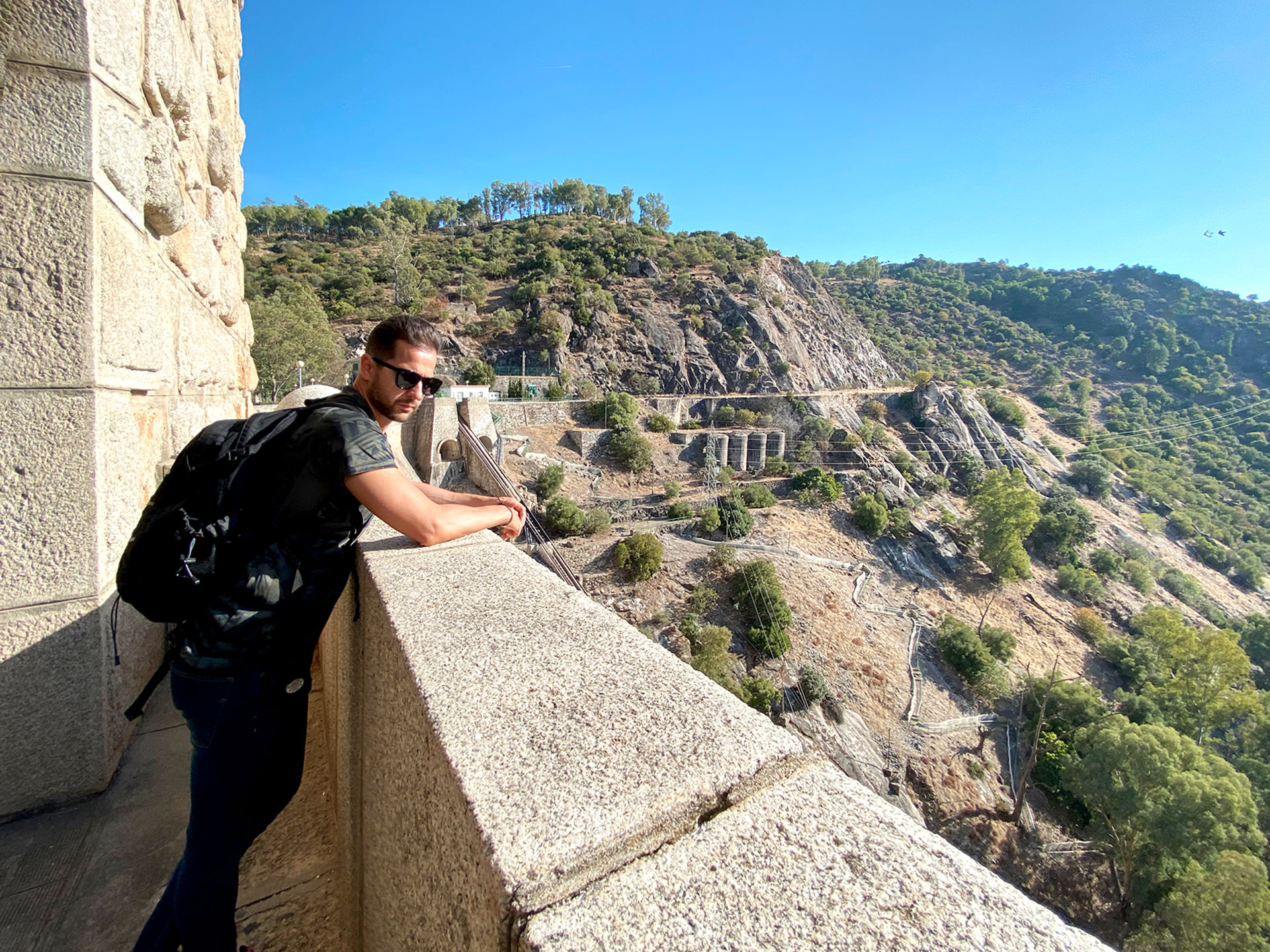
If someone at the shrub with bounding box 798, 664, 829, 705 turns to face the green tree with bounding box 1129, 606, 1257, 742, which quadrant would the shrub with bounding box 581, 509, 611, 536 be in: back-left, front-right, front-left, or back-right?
back-left

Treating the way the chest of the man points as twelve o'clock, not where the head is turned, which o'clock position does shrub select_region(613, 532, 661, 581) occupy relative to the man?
The shrub is roughly at 10 o'clock from the man.

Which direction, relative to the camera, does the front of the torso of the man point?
to the viewer's right

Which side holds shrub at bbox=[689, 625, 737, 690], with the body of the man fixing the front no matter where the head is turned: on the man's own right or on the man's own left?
on the man's own left

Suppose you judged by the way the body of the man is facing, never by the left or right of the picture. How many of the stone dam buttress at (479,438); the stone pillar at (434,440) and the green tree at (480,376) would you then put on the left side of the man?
3

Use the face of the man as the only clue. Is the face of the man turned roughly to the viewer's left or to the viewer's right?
to the viewer's right

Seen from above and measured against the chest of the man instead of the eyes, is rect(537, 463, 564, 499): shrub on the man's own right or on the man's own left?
on the man's own left
